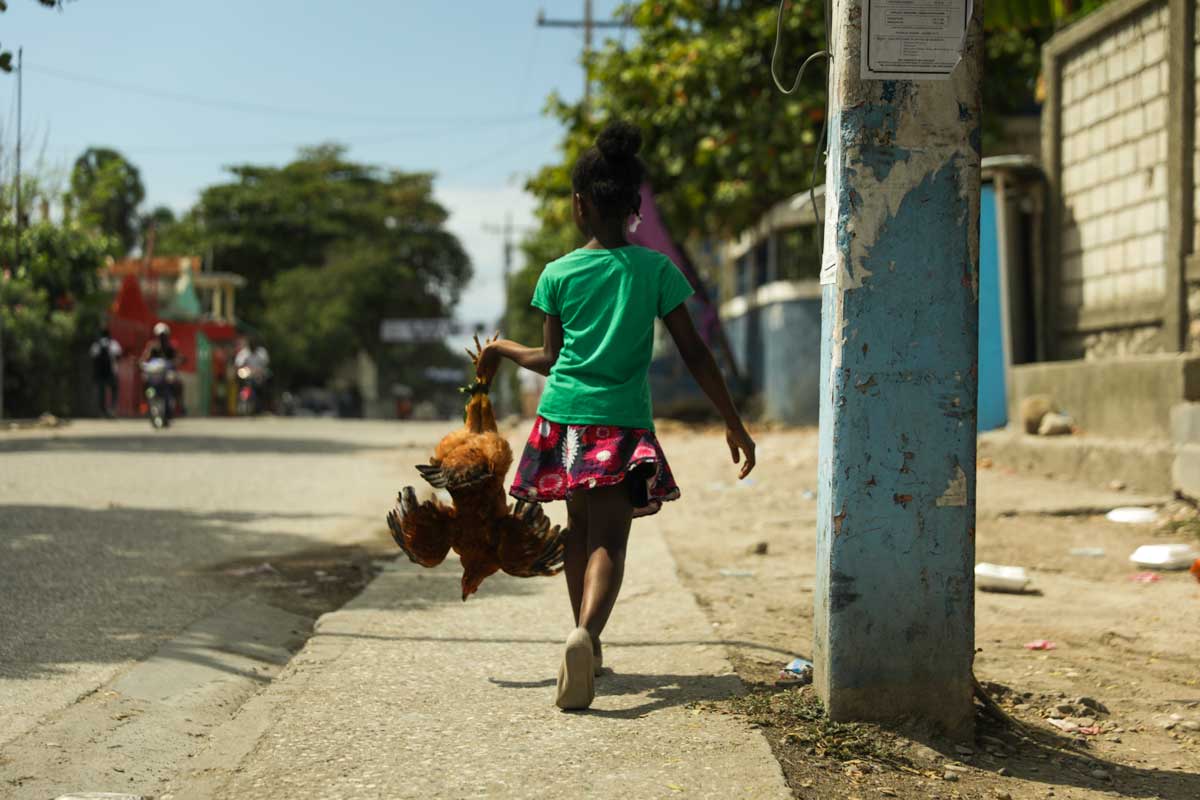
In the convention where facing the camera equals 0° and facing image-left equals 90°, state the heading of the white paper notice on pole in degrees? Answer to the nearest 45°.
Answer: approximately 0°

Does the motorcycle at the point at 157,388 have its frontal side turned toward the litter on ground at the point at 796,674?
yes

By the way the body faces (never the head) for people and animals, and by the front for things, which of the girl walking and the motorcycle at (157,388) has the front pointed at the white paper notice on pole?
the motorcycle

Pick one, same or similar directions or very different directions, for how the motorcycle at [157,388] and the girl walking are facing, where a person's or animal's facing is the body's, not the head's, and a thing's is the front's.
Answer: very different directions

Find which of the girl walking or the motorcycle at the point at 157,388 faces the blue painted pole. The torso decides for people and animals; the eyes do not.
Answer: the motorcycle

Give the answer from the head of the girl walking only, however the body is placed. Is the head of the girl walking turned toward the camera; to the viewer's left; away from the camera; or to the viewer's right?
away from the camera

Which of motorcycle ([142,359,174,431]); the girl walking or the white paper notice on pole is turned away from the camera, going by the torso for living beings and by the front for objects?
the girl walking

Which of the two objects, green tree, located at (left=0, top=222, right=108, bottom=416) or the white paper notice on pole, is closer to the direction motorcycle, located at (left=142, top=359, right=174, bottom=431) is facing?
the white paper notice on pole

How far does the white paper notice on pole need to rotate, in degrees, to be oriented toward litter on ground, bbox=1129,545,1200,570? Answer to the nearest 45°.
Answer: approximately 180°

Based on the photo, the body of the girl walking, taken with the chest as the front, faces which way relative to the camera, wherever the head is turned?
away from the camera

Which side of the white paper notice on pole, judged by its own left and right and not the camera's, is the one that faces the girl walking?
right

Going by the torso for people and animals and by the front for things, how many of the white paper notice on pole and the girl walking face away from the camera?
1
